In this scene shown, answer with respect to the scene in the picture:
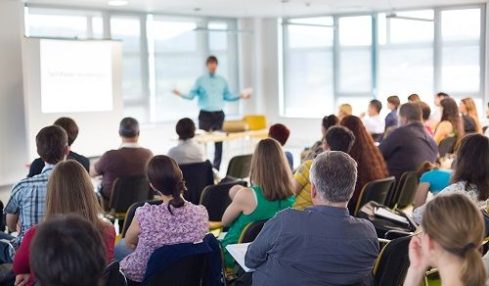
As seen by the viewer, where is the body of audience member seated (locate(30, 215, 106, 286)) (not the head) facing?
away from the camera

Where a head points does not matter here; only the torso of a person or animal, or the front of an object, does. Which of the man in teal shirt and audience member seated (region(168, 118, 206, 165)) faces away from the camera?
the audience member seated

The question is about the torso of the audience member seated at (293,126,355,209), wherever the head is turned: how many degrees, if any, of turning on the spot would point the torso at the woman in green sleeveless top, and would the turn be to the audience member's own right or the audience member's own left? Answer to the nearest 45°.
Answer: approximately 135° to the audience member's own left

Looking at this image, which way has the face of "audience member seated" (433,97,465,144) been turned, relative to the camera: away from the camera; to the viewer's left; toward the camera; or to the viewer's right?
away from the camera

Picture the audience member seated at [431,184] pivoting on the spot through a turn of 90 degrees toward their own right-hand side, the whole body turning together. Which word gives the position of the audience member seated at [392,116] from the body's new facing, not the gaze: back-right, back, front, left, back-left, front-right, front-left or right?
front-left

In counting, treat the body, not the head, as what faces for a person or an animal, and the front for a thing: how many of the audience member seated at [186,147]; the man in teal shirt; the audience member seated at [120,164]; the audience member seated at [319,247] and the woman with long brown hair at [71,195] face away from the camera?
4

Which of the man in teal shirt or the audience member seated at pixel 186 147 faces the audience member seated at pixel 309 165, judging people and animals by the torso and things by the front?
the man in teal shirt

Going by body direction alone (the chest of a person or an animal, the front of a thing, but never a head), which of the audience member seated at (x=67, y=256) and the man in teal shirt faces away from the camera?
the audience member seated

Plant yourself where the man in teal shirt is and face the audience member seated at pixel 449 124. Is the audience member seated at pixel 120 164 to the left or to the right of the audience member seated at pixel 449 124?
right

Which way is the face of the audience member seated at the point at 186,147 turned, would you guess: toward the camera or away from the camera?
away from the camera

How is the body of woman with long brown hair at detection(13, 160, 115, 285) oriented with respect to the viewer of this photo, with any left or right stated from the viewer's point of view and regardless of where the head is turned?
facing away from the viewer

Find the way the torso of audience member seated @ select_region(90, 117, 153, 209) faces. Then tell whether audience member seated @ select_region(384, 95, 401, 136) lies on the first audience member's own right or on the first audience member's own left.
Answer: on the first audience member's own right

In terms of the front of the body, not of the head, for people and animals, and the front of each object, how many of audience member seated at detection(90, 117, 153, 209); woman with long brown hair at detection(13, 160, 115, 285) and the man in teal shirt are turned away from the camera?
2

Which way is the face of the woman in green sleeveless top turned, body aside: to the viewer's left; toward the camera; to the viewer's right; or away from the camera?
away from the camera

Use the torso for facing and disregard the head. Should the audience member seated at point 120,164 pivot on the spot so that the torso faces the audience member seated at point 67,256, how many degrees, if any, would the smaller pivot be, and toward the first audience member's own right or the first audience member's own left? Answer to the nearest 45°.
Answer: approximately 180°

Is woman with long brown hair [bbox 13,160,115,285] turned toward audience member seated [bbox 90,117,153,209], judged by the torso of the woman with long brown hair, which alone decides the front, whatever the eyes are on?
yes

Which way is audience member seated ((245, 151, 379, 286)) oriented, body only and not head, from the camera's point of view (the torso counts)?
away from the camera

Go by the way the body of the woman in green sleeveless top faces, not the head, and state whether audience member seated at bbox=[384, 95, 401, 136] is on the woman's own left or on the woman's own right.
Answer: on the woman's own right

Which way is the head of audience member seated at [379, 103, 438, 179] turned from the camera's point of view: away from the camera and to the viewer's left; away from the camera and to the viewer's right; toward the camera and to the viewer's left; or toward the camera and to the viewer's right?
away from the camera and to the viewer's left
